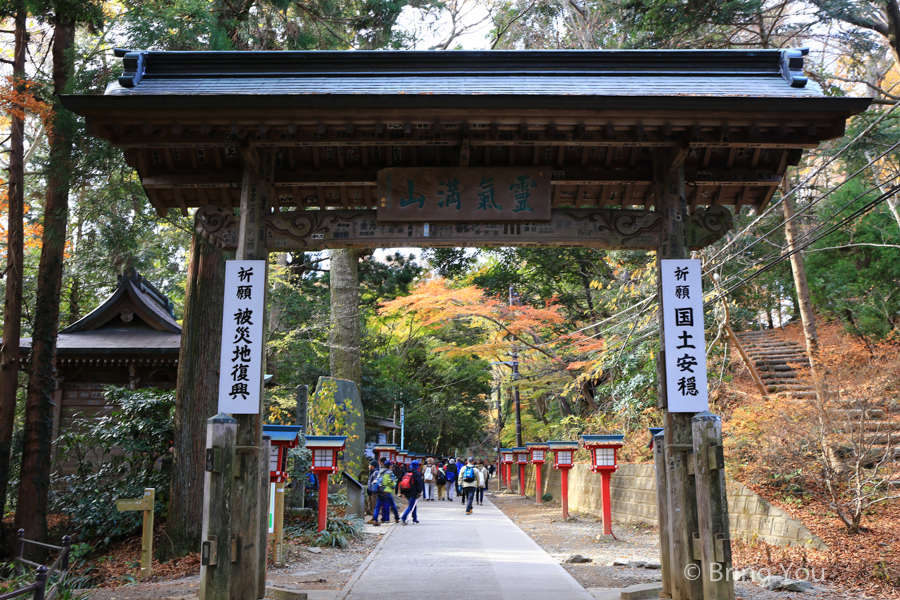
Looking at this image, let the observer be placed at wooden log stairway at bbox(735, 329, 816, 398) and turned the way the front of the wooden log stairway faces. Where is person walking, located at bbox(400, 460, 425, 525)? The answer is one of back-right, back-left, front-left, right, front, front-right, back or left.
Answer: front-right

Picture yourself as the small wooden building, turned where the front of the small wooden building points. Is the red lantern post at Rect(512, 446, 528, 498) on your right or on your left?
on your left

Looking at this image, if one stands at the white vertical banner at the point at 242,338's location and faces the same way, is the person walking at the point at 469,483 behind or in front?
behind
